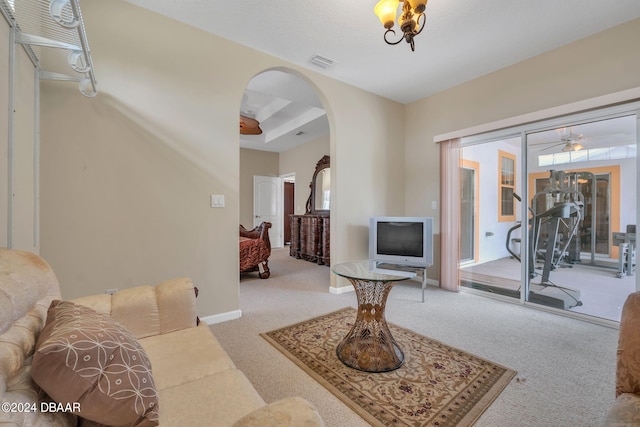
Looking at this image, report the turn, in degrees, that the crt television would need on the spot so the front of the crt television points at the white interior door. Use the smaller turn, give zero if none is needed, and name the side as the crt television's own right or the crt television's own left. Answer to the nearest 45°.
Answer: approximately 135° to the crt television's own right

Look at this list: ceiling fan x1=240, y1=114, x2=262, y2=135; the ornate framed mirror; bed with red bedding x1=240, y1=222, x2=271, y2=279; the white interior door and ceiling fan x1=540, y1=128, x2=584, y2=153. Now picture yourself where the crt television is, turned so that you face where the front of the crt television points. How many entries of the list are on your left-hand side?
1

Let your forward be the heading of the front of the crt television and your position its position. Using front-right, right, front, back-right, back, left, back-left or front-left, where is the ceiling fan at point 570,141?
left

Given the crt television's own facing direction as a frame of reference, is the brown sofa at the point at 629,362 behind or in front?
in front

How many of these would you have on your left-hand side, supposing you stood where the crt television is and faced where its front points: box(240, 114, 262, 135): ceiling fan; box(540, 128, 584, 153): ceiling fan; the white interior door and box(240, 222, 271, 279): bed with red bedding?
1

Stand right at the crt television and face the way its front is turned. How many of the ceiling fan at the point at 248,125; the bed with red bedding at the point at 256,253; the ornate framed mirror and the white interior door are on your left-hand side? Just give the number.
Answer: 0

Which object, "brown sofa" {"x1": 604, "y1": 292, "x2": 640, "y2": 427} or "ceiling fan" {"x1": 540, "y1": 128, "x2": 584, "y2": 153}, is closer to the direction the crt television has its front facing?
the brown sofa

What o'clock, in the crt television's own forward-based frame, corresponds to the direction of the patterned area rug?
The patterned area rug is roughly at 12 o'clock from the crt television.

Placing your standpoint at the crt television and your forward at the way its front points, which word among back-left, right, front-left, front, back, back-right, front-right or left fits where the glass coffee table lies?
front

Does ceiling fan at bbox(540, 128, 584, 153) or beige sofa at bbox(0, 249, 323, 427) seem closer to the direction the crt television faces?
the beige sofa

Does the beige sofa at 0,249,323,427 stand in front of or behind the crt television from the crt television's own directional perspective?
in front

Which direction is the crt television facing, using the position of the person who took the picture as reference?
facing the viewer

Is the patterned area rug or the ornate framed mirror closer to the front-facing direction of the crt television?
the patterned area rug
